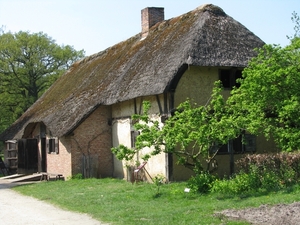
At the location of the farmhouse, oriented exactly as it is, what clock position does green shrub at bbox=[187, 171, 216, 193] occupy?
The green shrub is roughly at 10 o'clock from the farmhouse.

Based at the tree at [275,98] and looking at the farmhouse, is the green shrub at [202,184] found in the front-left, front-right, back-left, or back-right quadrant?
front-left

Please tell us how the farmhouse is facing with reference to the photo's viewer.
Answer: facing the viewer and to the left of the viewer

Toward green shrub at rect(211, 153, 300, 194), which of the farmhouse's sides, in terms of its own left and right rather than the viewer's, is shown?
left

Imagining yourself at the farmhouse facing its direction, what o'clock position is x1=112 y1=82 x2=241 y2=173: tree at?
The tree is roughly at 10 o'clock from the farmhouse.

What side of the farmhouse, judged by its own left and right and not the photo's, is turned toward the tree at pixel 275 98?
left

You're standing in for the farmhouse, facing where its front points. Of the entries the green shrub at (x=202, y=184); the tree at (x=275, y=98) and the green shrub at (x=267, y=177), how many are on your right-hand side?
0

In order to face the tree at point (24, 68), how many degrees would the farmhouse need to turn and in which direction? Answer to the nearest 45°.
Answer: approximately 90° to its right
